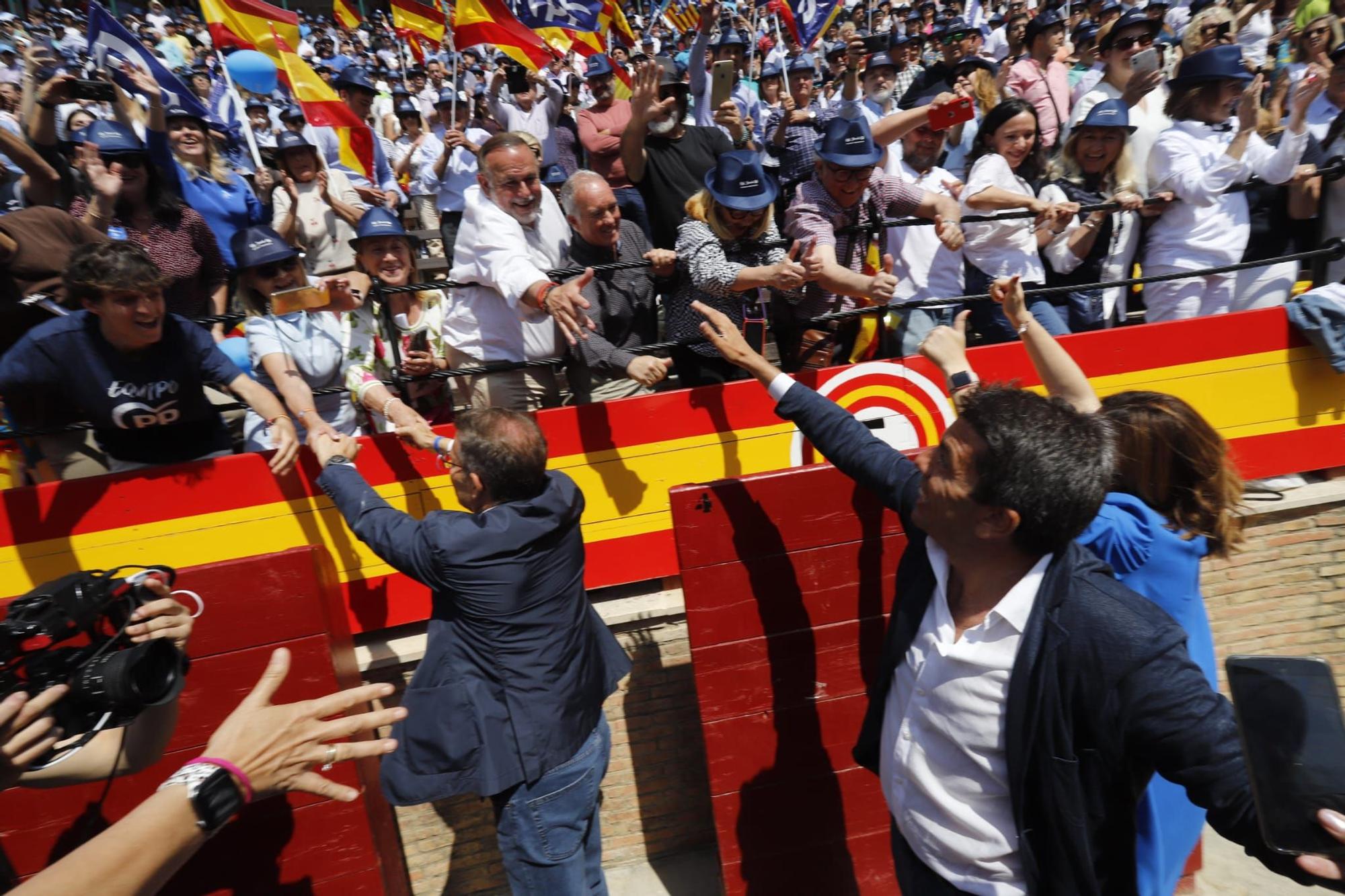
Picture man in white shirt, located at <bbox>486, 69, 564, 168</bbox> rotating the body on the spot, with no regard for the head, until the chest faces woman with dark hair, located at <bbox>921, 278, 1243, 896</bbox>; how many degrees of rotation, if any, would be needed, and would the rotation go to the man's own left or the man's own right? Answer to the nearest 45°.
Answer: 0° — they already face them

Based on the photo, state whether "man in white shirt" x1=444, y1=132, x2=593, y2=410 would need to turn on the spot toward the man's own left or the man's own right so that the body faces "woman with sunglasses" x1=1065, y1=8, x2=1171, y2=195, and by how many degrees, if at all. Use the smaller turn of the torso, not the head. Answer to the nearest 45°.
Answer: approximately 45° to the man's own left

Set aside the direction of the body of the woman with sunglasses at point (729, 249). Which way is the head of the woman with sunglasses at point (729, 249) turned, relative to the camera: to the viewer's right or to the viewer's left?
to the viewer's right

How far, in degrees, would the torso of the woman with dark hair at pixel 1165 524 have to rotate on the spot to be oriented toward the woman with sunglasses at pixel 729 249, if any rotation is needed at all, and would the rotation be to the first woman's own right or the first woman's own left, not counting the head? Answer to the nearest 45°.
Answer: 0° — they already face them

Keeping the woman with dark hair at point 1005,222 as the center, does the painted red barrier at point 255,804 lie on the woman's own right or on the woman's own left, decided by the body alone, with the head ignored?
on the woman's own right

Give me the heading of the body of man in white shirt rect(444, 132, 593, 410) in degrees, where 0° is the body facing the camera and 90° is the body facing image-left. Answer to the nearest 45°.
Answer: approximately 315°

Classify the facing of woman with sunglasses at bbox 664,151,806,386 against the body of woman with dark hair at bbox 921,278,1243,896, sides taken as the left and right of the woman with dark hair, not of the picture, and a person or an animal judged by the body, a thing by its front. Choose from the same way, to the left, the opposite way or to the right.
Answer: the opposite way

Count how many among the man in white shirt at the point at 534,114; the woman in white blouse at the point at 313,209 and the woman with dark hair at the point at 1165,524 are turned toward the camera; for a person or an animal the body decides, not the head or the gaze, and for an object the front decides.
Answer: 2

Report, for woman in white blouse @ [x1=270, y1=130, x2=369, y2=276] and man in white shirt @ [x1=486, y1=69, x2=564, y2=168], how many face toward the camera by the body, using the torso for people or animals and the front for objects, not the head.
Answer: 2

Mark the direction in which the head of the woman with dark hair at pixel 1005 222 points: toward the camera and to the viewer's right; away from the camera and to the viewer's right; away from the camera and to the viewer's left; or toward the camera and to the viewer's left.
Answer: toward the camera and to the viewer's right

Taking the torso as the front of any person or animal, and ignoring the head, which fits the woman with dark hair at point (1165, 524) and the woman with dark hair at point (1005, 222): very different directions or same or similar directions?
very different directions

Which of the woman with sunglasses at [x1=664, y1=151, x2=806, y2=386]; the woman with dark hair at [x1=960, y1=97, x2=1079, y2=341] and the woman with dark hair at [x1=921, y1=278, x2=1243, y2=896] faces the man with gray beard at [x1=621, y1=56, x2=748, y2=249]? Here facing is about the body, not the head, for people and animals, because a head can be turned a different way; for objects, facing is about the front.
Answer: the woman with dark hair at [x1=921, y1=278, x2=1243, y2=896]

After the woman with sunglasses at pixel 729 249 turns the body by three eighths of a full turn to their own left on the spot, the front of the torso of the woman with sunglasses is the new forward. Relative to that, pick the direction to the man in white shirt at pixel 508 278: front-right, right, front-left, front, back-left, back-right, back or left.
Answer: left
